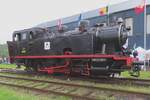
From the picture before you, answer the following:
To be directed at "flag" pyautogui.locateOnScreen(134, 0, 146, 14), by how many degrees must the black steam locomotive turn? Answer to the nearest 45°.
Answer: approximately 90° to its left

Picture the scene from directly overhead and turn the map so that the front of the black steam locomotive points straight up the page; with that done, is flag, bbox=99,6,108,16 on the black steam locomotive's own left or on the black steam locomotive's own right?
on the black steam locomotive's own left

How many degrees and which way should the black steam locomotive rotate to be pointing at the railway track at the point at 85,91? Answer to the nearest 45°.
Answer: approximately 45° to its right

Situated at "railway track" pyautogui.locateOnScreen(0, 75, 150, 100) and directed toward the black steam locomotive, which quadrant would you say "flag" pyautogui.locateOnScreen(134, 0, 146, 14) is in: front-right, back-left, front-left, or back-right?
front-right

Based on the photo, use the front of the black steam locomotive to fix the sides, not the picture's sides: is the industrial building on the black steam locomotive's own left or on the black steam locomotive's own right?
on the black steam locomotive's own left
